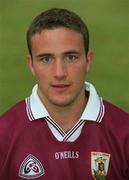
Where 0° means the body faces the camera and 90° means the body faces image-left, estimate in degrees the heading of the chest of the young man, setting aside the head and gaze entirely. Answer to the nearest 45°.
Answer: approximately 0°
